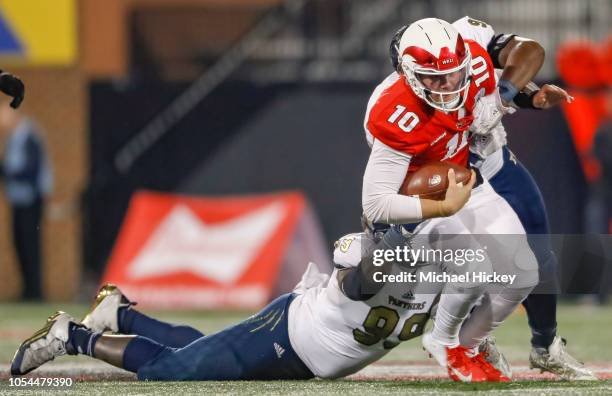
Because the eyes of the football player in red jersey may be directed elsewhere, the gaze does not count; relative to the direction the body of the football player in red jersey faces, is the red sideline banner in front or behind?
behind
